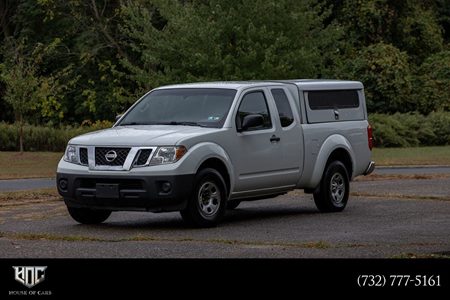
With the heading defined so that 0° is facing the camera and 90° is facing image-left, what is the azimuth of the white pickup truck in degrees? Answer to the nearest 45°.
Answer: approximately 45°
